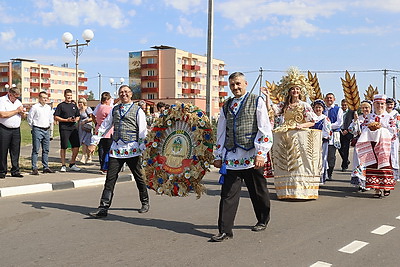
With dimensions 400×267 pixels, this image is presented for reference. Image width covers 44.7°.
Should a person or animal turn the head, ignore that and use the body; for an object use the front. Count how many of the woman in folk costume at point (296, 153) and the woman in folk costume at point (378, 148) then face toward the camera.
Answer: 2

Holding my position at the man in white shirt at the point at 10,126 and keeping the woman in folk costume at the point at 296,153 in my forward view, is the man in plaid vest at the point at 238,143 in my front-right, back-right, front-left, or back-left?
front-right

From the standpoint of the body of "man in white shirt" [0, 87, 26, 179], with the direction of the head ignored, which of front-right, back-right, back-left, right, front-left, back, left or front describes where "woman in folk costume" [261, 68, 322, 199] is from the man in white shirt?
front

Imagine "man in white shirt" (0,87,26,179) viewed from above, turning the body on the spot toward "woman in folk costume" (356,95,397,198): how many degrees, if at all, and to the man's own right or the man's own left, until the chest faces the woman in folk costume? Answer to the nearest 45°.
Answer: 0° — they already face them

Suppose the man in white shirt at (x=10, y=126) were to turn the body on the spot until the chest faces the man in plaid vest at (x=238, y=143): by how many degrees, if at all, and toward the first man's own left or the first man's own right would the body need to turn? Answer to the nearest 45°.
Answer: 0° — they already face them

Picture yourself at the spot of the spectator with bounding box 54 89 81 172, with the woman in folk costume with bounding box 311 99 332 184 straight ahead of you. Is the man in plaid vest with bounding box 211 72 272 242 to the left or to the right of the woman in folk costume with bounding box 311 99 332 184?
right

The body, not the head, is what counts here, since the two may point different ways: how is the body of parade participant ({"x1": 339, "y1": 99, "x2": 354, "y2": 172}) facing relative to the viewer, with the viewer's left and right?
facing the viewer and to the left of the viewer

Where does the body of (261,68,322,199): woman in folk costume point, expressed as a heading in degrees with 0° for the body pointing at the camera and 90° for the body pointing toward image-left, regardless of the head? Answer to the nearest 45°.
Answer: approximately 0°

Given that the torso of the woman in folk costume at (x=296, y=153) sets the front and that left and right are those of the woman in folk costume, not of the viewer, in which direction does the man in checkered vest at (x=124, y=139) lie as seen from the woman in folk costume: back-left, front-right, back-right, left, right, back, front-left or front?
front-right

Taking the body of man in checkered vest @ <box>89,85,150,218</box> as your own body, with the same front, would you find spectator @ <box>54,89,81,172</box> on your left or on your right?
on your right

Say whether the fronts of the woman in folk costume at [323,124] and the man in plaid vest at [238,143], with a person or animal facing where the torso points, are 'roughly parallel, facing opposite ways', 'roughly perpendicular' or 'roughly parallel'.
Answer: roughly parallel

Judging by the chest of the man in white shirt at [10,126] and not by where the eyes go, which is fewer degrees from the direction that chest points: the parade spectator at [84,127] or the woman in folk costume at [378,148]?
the woman in folk costume

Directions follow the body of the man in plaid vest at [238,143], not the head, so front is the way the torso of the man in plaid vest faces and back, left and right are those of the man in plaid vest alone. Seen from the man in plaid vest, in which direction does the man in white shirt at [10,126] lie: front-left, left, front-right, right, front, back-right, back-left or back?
right

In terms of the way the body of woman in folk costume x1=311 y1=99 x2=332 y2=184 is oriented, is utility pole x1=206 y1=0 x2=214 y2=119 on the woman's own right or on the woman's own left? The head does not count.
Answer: on the woman's own right
